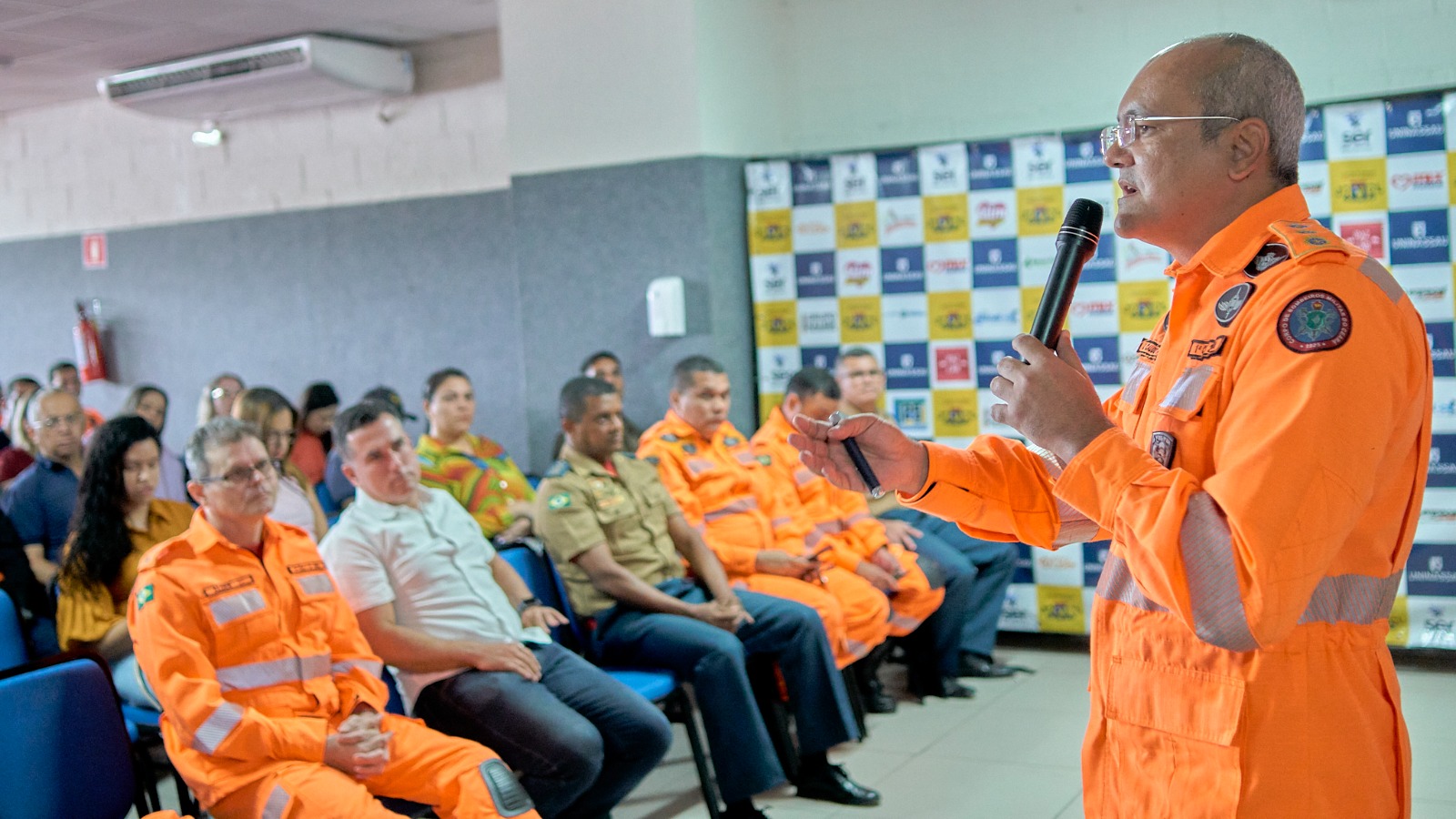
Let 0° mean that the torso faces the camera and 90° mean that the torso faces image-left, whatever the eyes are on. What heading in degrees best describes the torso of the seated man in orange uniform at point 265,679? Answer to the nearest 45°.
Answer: approximately 315°

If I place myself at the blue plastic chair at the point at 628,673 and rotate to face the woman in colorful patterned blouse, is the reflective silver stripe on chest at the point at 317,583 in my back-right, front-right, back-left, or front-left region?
back-left

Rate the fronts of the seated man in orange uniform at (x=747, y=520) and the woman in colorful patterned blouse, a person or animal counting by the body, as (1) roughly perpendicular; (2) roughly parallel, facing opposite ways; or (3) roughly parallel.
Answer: roughly parallel

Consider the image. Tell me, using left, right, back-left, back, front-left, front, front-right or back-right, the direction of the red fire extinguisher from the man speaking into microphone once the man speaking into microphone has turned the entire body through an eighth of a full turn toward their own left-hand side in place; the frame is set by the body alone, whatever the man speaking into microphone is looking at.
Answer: right

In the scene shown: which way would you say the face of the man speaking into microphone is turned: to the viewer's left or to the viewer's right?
to the viewer's left

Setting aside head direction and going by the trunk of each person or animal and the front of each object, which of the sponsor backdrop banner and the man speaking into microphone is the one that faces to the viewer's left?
the man speaking into microphone

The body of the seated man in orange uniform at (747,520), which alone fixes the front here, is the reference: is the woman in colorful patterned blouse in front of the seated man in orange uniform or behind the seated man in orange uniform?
behind

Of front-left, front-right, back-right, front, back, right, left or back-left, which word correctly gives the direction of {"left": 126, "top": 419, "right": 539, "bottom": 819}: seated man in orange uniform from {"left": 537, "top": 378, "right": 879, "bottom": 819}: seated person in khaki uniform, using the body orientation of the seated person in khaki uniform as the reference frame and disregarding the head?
right

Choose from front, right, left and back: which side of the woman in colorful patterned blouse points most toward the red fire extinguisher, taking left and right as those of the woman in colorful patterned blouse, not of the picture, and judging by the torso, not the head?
back

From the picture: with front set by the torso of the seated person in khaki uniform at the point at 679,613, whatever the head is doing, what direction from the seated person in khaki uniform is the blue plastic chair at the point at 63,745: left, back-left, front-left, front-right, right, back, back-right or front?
right

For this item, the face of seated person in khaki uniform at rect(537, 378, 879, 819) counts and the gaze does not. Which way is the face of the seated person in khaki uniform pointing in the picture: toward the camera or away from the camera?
toward the camera

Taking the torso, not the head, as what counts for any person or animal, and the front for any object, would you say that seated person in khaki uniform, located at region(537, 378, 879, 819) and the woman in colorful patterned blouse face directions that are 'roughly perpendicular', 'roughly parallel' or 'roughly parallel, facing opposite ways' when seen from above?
roughly parallel

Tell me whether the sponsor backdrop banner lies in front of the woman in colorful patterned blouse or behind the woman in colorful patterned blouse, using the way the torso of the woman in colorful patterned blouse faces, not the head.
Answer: in front

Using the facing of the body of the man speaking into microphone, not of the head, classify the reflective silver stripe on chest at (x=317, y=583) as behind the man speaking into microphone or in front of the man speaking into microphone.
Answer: in front

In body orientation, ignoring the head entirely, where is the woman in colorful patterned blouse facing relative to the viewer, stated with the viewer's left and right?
facing the viewer and to the right of the viewer
